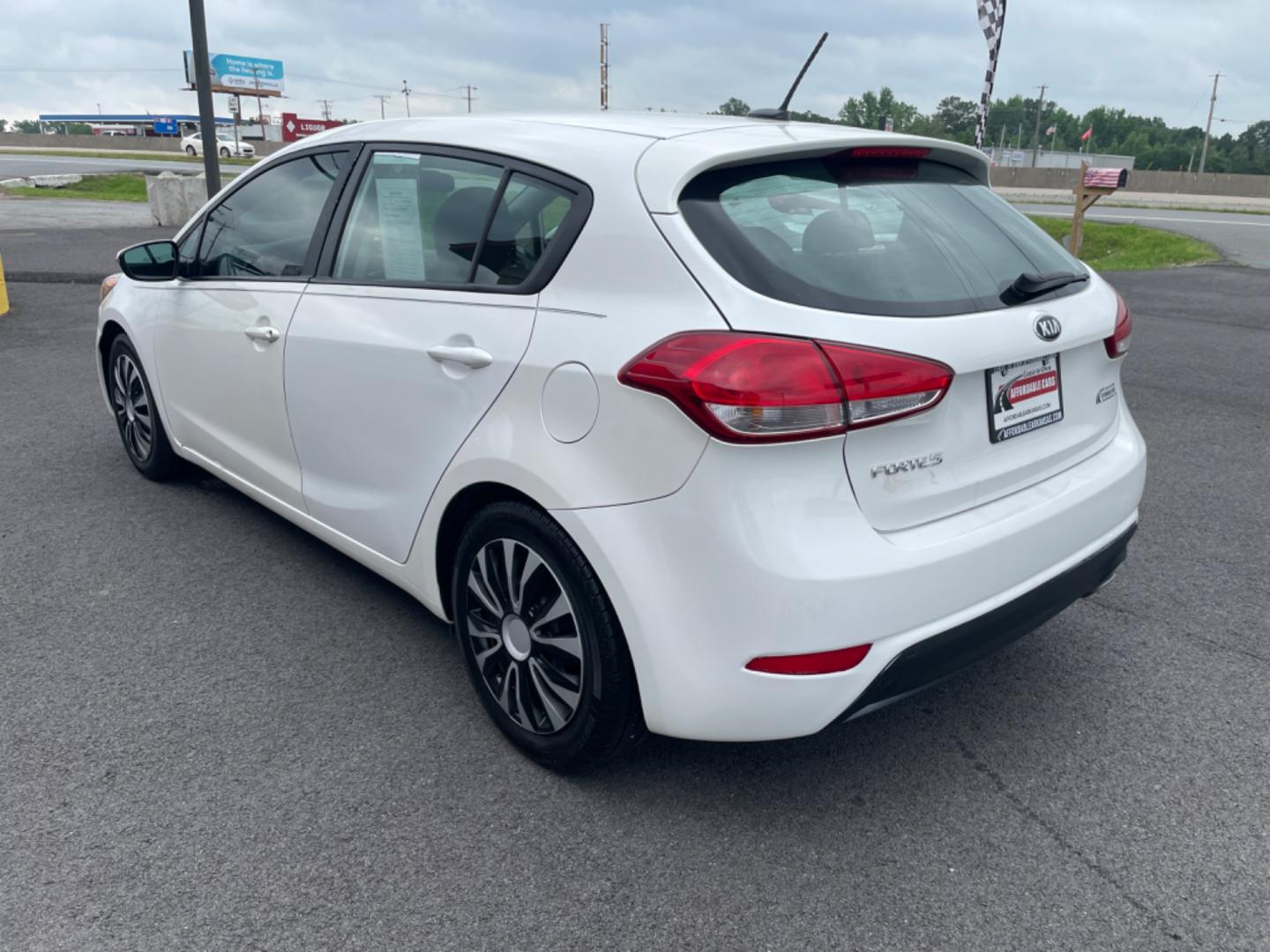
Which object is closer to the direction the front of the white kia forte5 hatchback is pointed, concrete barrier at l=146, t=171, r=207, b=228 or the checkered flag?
the concrete barrier

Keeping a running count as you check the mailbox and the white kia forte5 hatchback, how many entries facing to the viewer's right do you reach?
1

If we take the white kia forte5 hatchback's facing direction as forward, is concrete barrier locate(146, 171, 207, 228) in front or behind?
in front

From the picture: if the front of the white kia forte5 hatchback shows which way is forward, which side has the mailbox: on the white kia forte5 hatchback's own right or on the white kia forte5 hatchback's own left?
on the white kia forte5 hatchback's own right

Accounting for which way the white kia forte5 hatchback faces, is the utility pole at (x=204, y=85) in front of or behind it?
in front

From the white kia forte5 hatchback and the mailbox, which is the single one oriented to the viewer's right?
the mailbox

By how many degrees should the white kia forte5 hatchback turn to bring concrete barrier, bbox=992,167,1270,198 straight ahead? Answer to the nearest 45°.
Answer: approximately 90° to its right

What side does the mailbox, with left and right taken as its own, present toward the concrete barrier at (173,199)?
back

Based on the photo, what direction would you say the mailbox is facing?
to the viewer's right

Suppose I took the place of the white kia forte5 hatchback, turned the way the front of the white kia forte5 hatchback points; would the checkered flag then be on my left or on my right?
on my right

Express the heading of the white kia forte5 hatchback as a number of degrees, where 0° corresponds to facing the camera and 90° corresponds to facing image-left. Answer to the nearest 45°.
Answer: approximately 135°

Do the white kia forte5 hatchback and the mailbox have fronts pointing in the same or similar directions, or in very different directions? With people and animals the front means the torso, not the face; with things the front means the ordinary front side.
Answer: very different directions

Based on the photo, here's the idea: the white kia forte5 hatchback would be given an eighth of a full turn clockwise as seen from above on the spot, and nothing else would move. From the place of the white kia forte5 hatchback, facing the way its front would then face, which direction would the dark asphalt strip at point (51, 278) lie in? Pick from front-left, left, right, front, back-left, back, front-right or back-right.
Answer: front-left
